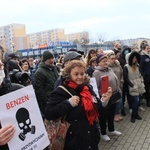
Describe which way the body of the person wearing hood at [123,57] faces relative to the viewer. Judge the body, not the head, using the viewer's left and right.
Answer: facing the viewer and to the right of the viewer

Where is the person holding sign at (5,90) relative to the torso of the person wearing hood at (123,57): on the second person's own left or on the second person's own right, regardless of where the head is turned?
on the second person's own right

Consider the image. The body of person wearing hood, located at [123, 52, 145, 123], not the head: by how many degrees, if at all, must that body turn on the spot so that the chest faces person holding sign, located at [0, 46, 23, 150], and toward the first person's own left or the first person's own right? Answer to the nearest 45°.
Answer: approximately 45° to the first person's own right

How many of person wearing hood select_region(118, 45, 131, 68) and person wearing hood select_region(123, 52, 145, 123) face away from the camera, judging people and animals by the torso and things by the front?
0

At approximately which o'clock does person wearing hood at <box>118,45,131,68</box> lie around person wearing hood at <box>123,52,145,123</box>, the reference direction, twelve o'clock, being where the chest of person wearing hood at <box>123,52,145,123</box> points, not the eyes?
person wearing hood at <box>118,45,131,68</box> is roughly at 7 o'clock from person wearing hood at <box>123,52,145,123</box>.

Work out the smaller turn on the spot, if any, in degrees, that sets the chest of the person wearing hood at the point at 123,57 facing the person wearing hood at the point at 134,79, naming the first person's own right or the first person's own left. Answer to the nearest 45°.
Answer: approximately 45° to the first person's own right
